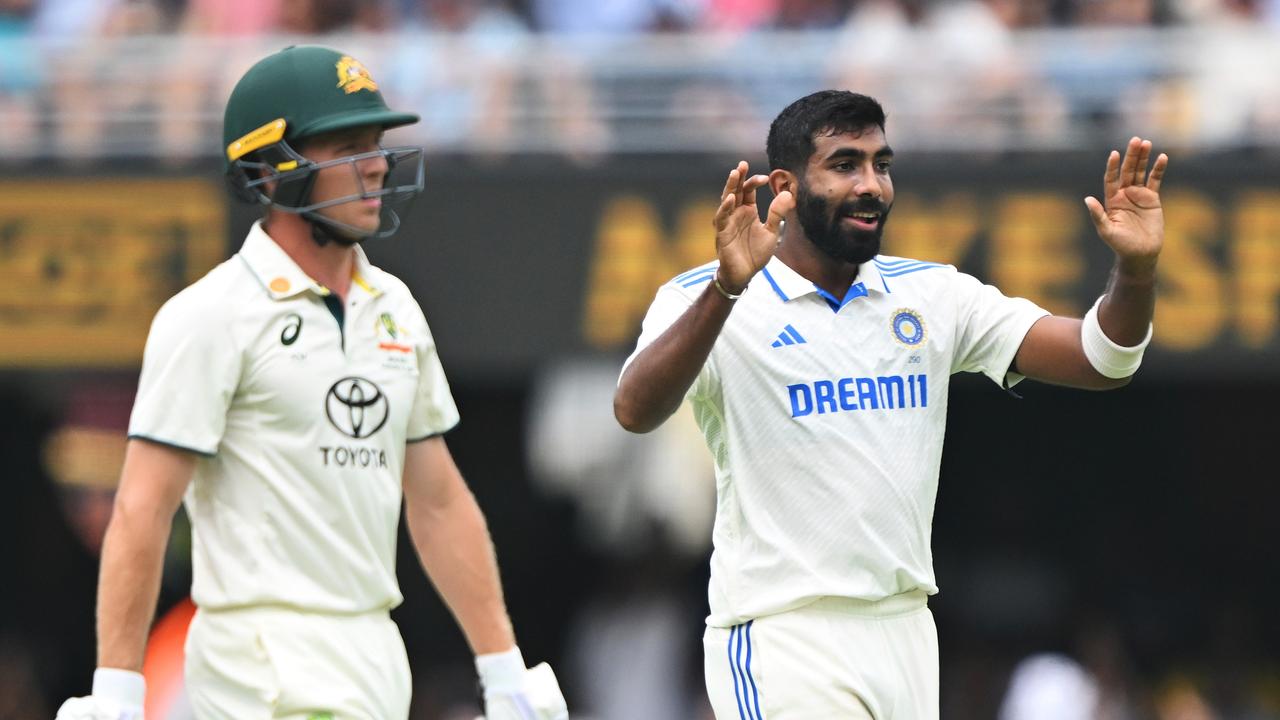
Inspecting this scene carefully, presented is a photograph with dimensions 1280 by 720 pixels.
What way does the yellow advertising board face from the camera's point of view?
toward the camera
